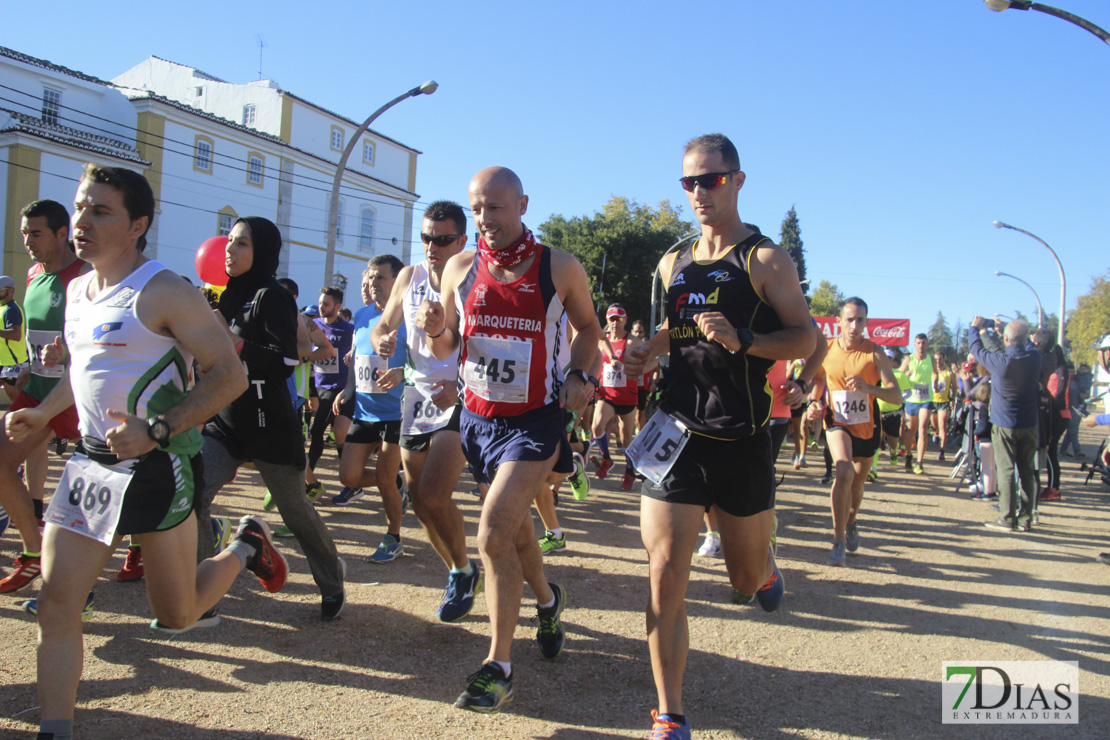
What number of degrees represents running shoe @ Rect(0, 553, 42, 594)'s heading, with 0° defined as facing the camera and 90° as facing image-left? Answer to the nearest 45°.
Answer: approximately 90°

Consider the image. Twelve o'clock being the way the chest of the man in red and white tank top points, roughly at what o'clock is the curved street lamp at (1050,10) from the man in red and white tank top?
The curved street lamp is roughly at 6 o'clock from the man in red and white tank top.

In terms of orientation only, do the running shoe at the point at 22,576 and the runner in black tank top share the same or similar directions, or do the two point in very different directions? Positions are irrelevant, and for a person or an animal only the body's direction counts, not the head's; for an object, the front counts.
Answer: same or similar directions

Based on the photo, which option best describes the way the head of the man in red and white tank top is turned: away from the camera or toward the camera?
toward the camera

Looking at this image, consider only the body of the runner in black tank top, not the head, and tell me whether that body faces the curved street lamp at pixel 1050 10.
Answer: no

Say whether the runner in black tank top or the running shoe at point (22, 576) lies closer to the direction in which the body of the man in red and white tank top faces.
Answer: the running shoe

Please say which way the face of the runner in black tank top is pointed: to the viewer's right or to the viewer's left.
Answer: to the viewer's left

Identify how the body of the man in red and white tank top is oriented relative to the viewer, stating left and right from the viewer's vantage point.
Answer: facing the viewer and to the left of the viewer

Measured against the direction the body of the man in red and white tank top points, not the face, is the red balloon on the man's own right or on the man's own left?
on the man's own right

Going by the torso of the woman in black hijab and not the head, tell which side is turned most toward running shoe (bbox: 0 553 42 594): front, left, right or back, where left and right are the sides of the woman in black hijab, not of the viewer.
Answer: right

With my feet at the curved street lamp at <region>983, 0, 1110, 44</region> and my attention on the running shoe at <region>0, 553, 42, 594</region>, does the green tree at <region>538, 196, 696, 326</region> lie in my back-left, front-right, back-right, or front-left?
back-right

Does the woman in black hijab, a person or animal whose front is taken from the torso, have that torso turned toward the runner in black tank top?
no

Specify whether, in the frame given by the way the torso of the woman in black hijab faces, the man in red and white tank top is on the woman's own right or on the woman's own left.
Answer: on the woman's own left

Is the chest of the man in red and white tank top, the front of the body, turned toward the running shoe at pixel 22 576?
no

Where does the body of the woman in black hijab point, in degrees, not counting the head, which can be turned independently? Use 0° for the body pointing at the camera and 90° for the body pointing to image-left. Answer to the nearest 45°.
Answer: approximately 45°

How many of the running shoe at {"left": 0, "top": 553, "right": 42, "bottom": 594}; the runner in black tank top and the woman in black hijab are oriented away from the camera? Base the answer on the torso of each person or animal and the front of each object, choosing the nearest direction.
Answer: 0
